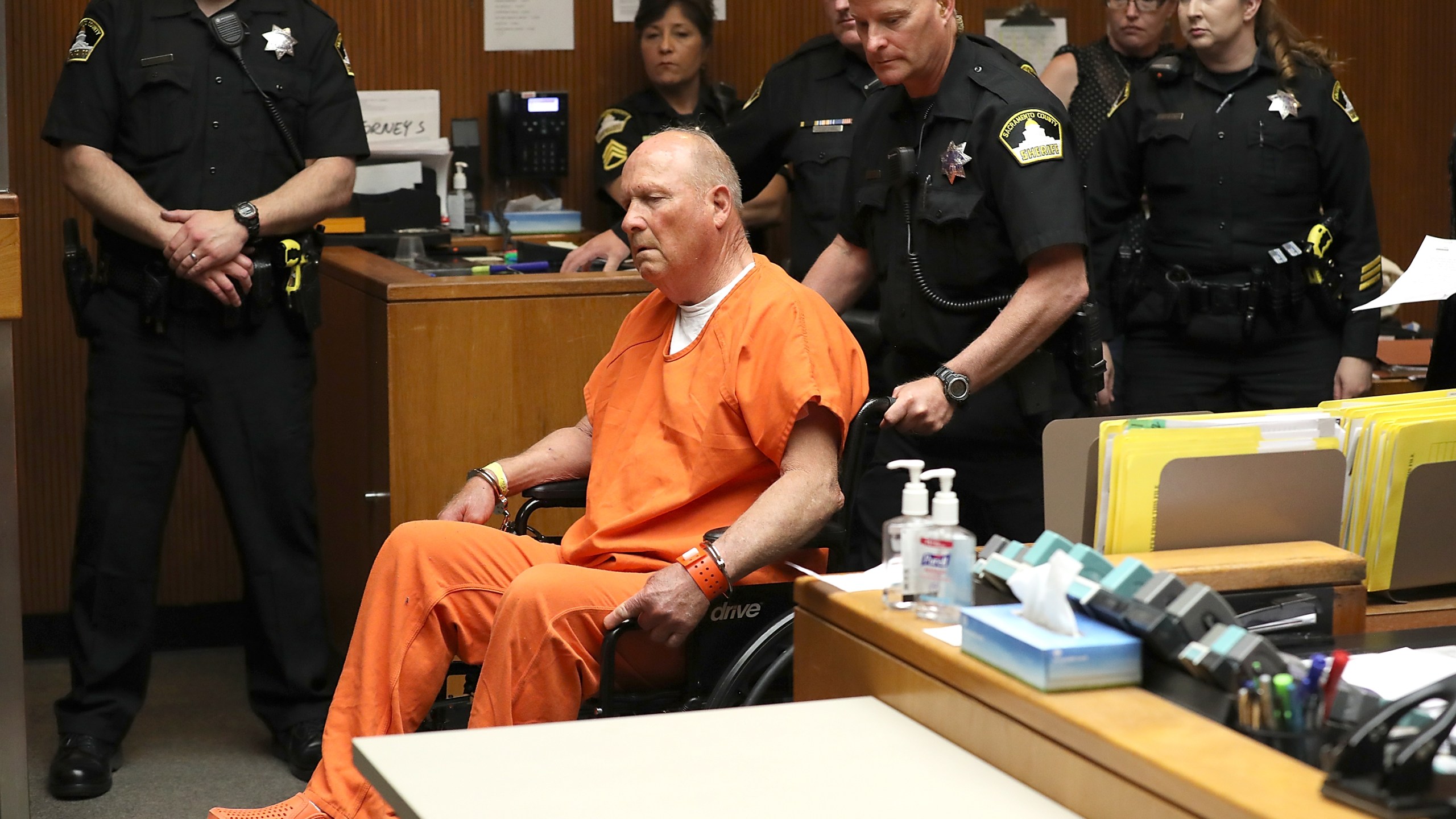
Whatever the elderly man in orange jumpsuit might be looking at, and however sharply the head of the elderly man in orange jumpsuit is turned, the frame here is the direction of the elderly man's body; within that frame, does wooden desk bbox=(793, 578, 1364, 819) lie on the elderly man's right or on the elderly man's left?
on the elderly man's left

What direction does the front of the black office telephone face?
toward the camera

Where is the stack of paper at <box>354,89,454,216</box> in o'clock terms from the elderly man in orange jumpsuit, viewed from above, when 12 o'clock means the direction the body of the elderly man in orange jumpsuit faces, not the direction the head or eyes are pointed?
The stack of paper is roughly at 4 o'clock from the elderly man in orange jumpsuit.

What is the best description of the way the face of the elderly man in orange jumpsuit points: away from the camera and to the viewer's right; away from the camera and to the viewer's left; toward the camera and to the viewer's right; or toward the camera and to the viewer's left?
toward the camera and to the viewer's left

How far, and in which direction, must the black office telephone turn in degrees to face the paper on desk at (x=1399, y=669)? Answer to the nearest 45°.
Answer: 0° — it already faces it

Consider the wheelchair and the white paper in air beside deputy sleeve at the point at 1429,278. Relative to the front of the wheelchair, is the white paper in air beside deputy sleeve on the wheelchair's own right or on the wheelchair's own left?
on the wheelchair's own left

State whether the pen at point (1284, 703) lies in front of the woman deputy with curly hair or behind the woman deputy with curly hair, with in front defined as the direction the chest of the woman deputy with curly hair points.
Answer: in front

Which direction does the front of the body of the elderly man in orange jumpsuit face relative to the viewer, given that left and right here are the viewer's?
facing the viewer and to the left of the viewer

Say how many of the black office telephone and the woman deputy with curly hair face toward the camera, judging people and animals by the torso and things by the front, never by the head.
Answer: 2

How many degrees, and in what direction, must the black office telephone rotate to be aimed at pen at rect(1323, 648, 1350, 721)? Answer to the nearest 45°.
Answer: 0° — it already faces it

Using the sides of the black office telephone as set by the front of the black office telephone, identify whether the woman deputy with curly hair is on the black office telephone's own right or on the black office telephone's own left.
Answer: on the black office telephone's own left

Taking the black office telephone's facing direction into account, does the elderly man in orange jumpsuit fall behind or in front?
in front
